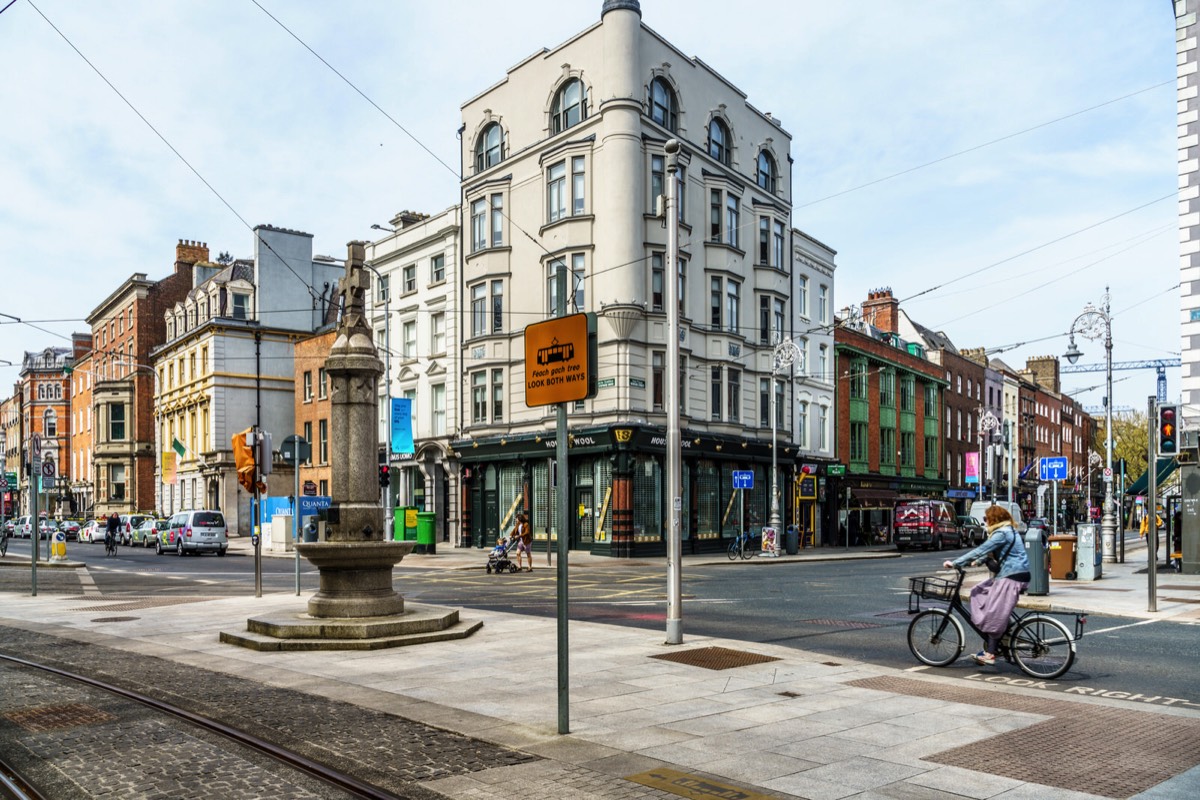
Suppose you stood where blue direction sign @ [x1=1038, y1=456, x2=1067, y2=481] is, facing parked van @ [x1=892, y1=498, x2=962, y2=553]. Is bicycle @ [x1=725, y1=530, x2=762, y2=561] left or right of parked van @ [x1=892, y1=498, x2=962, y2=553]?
left

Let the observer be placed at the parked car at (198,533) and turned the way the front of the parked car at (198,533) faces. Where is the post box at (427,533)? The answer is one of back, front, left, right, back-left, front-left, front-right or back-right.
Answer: back

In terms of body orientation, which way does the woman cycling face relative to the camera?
to the viewer's left

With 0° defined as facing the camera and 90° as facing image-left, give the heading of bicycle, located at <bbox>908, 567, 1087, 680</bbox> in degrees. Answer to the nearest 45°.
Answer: approximately 90°

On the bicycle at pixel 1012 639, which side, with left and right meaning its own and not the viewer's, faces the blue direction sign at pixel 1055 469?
right
